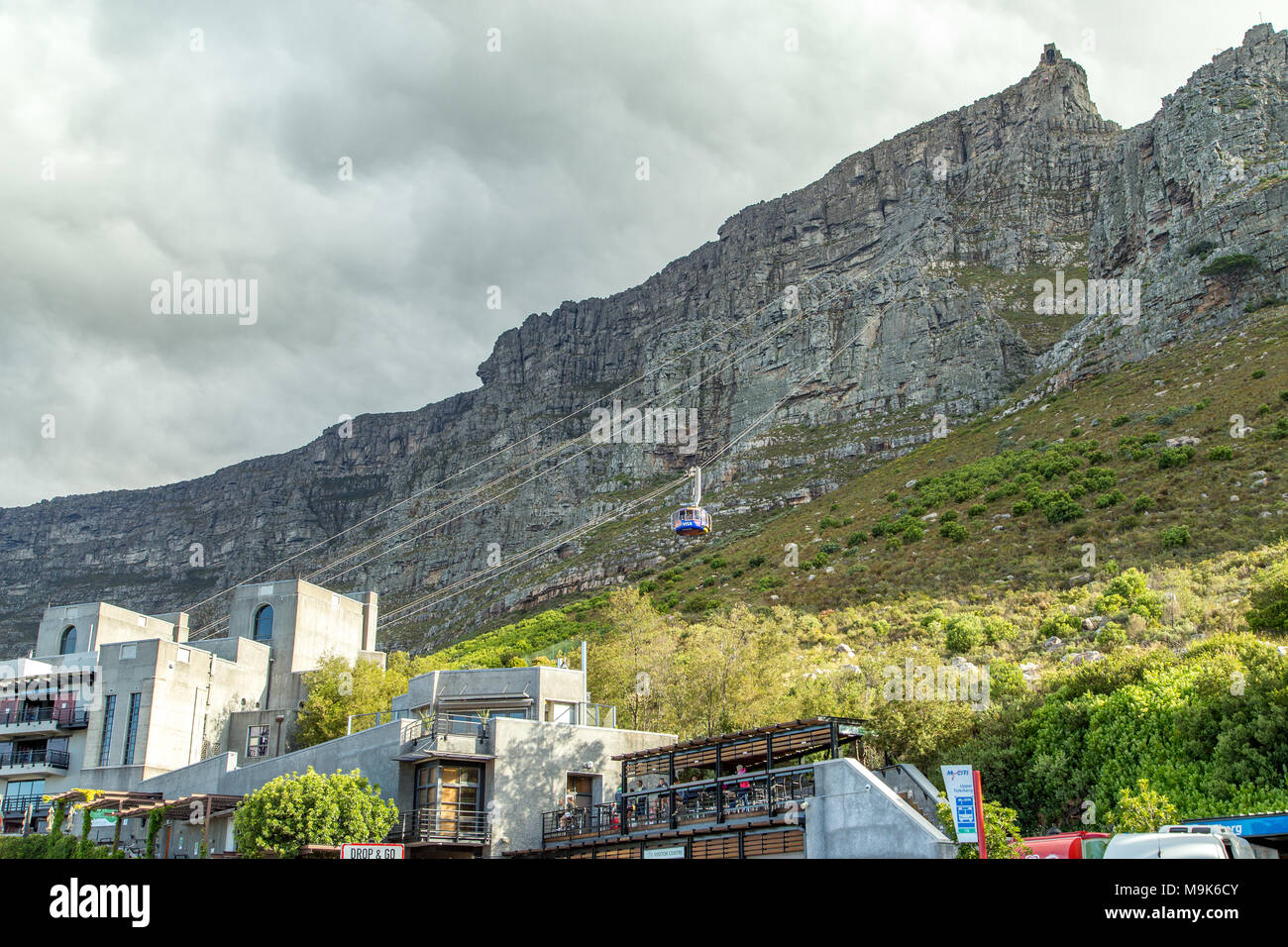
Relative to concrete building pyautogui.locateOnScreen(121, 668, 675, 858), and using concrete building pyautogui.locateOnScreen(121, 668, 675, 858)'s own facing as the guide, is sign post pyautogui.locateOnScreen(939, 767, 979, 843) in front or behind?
in front

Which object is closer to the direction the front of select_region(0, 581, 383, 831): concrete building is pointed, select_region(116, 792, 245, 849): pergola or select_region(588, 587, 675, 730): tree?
the pergola

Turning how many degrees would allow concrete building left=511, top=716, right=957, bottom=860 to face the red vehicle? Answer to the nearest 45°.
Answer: approximately 90° to its left

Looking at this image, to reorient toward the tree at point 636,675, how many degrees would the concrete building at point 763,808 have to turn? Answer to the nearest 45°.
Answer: approximately 135° to its right

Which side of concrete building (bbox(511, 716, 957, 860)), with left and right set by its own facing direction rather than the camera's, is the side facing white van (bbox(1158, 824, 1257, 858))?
left

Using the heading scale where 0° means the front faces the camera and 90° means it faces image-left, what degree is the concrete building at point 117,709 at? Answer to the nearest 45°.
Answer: approximately 45°

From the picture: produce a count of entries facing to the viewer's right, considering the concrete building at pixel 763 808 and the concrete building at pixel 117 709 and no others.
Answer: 0

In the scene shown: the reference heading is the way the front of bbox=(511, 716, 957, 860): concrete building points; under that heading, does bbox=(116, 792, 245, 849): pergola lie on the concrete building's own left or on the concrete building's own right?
on the concrete building's own right

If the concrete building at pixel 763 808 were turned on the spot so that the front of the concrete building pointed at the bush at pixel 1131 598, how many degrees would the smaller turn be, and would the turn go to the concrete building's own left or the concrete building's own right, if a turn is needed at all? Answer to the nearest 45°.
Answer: approximately 180°

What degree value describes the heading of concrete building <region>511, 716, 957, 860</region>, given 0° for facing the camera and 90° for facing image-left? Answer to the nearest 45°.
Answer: approximately 45°

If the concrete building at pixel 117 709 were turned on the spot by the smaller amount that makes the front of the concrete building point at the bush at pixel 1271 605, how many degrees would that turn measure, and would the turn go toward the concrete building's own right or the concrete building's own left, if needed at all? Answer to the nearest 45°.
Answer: approximately 90° to the concrete building's own left
